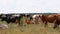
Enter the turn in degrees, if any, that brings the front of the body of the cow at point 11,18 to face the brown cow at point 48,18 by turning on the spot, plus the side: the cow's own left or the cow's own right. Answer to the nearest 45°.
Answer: approximately 180°

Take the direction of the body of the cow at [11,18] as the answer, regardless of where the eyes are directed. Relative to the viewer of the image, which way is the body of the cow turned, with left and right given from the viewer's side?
facing to the left of the viewer
